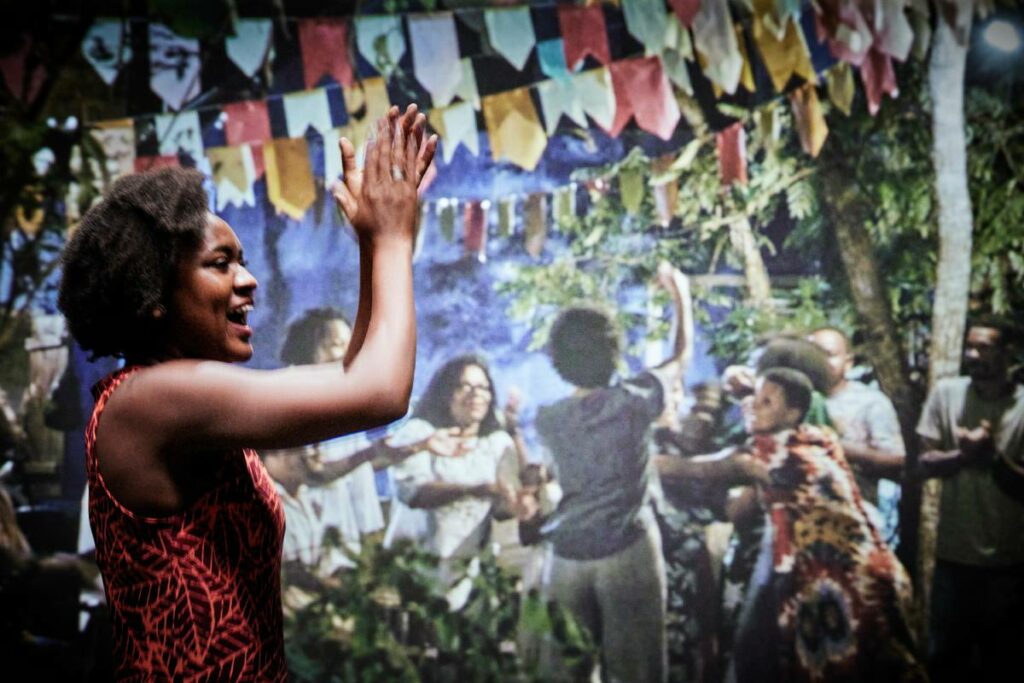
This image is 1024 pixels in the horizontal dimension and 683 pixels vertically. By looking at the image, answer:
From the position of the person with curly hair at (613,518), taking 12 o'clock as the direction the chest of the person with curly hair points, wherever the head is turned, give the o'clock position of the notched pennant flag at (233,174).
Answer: The notched pennant flag is roughly at 9 o'clock from the person with curly hair.

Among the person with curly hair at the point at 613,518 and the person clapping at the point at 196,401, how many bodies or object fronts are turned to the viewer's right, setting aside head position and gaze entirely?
1

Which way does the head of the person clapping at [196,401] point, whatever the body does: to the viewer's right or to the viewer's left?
to the viewer's right

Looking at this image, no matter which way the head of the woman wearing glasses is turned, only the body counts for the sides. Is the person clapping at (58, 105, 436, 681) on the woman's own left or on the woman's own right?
on the woman's own right

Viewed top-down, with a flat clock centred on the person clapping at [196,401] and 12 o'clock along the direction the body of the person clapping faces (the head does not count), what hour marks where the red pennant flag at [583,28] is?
The red pennant flag is roughly at 10 o'clock from the person clapping.

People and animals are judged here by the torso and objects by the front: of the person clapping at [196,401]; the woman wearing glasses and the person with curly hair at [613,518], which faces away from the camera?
the person with curly hair

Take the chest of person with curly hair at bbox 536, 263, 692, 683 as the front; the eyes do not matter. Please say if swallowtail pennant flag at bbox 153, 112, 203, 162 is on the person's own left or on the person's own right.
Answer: on the person's own left

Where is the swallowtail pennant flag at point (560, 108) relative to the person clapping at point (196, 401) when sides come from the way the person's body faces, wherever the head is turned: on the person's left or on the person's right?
on the person's left

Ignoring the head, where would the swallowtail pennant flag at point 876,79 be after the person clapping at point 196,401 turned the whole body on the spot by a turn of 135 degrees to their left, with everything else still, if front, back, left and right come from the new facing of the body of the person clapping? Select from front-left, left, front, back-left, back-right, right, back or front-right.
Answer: right

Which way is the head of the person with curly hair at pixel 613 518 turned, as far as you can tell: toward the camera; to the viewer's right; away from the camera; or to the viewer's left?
away from the camera

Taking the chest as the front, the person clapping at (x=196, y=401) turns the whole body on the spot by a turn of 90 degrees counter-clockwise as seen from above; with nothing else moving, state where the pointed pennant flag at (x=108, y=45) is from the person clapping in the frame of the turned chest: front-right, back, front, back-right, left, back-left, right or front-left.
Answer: front

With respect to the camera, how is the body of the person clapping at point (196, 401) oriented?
to the viewer's right

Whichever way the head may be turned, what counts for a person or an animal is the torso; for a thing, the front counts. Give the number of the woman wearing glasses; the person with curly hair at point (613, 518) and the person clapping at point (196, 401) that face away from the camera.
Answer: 1
